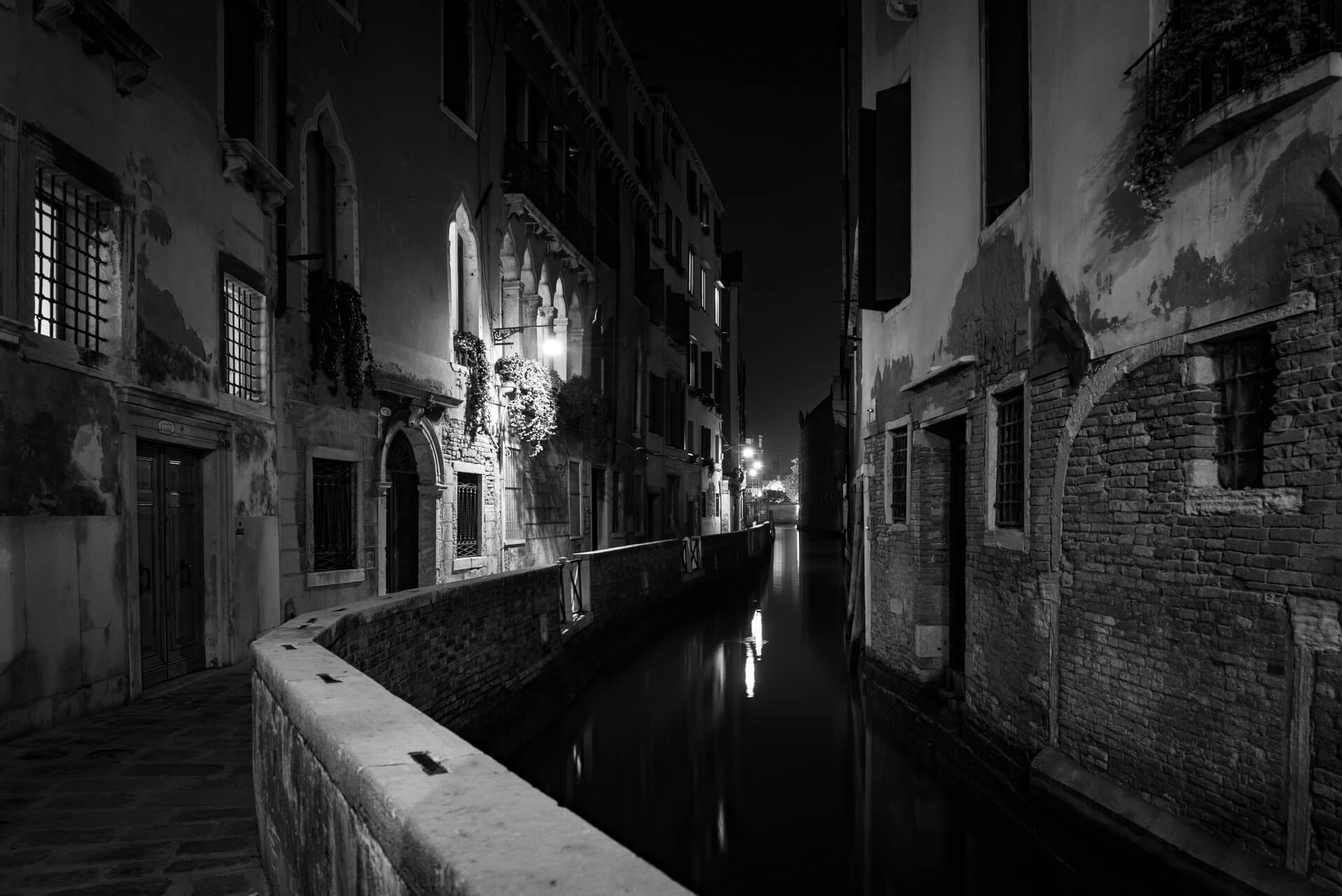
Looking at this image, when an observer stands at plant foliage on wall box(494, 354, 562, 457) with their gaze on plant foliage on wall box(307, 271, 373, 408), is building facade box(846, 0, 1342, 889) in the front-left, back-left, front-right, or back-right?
front-left

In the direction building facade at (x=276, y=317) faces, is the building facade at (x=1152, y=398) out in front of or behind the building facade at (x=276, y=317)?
in front

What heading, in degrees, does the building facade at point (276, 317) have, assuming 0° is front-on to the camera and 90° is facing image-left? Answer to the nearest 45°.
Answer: approximately 315°
